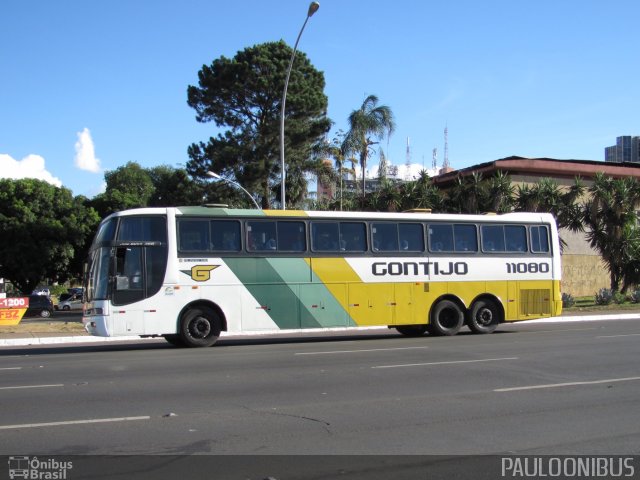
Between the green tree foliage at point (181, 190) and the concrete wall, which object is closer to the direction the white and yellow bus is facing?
the green tree foliage

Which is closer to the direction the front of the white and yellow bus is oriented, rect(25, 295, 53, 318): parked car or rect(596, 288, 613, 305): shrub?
the parked car

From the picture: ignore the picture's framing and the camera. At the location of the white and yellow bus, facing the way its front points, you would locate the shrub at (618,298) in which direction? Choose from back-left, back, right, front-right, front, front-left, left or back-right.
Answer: back-right

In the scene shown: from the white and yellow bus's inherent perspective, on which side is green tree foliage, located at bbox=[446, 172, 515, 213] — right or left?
on its right

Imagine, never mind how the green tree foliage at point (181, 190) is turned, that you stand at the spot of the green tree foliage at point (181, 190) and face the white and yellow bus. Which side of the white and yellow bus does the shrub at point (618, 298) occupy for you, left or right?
left

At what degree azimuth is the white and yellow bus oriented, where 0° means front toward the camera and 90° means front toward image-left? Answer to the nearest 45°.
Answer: approximately 90°

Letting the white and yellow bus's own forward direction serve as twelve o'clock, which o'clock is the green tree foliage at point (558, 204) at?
The green tree foliage is roughly at 4 o'clock from the white and yellow bus.

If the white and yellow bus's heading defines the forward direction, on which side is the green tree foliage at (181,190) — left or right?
on its right

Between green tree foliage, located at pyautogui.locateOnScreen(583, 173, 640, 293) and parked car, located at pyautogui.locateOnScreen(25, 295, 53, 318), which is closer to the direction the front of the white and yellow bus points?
the parked car

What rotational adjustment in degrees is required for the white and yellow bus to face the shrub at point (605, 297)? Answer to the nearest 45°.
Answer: approximately 135° to its right

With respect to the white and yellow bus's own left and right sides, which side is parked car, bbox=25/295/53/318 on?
on its right

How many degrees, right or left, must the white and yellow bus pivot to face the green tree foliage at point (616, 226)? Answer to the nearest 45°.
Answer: approximately 135° to its right
